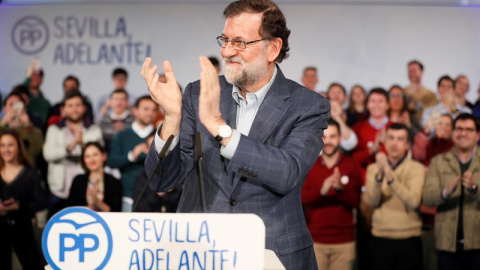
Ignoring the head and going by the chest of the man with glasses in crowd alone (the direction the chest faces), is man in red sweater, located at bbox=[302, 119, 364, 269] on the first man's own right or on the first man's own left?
on the first man's own right

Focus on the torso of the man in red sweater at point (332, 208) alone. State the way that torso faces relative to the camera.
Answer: toward the camera

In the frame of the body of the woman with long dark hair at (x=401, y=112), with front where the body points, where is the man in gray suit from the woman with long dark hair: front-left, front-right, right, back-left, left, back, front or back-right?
front

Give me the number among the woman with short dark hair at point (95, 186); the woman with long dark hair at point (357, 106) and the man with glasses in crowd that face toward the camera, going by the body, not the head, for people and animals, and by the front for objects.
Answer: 3

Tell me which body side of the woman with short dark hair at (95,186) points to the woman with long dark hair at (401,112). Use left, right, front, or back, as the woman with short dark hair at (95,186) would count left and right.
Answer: left

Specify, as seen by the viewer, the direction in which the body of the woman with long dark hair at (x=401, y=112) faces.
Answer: toward the camera

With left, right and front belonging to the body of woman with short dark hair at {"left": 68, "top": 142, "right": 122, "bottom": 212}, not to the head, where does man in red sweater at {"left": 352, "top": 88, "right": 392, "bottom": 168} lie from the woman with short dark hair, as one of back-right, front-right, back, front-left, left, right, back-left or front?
left

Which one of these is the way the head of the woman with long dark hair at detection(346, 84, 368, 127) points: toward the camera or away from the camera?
toward the camera

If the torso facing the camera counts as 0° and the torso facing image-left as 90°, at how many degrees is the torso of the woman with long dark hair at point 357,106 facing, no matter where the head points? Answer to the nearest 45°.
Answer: approximately 0°

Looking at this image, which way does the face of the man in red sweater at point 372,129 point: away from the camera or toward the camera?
toward the camera

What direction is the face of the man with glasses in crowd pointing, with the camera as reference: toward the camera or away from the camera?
toward the camera

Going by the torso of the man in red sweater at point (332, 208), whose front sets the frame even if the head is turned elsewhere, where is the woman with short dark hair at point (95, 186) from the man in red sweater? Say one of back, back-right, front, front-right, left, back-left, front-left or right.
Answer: right

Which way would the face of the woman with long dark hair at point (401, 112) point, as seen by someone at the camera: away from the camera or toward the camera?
toward the camera
